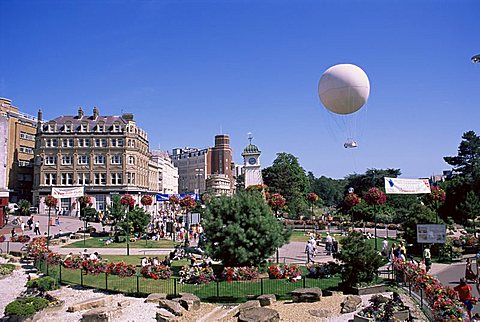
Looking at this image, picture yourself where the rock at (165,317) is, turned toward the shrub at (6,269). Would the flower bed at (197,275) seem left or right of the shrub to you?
right

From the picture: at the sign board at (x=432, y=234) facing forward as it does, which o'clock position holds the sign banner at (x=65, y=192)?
the sign banner at (x=65, y=192) is roughly at 3 o'clock from the sign board at (x=432, y=234).

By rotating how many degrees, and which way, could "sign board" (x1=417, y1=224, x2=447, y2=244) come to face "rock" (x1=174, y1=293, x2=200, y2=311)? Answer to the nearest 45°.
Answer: approximately 45° to its right

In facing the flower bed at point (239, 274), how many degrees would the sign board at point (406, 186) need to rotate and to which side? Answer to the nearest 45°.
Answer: approximately 45° to its right

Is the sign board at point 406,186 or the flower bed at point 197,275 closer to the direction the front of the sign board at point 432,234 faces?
the flower bed

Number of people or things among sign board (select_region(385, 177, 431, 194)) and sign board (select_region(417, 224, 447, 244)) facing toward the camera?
2

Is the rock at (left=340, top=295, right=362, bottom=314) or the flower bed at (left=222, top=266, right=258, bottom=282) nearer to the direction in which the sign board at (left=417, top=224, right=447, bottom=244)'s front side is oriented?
the rock

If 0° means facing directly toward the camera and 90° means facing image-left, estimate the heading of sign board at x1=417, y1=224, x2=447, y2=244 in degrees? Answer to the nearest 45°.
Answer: approximately 0°

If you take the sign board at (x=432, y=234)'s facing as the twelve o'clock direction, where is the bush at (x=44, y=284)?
The bush is roughly at 2 o'clock from the sign board.
